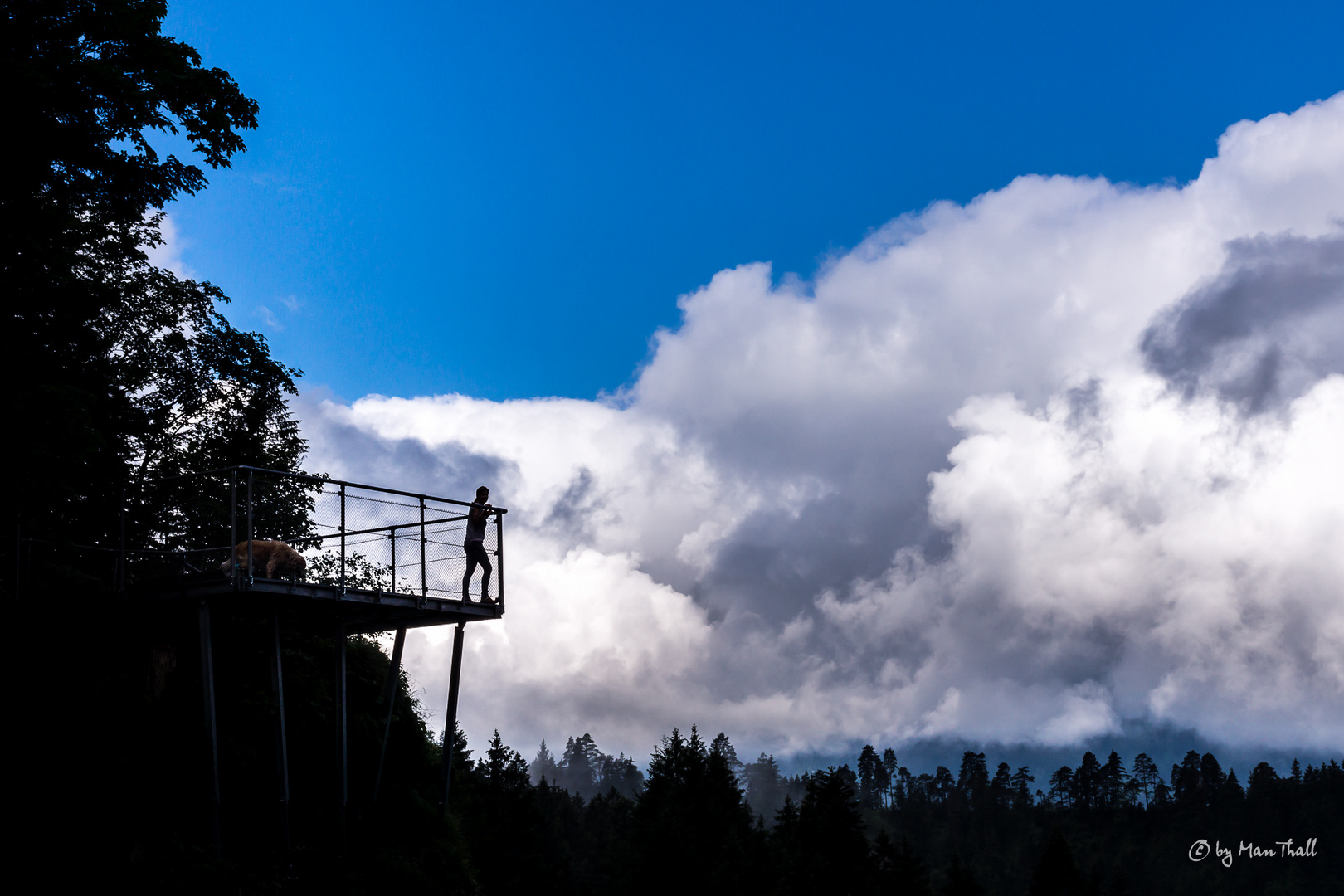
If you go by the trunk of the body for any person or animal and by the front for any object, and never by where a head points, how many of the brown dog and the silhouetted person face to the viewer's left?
1

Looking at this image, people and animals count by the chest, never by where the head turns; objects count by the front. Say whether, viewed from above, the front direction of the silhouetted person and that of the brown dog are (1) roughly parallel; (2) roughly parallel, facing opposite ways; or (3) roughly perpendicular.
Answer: roughly parallel, facing opposite ways

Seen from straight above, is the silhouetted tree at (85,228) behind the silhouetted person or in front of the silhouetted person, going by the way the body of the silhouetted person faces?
behind

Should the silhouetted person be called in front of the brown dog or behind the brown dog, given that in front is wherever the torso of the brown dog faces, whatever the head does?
behind

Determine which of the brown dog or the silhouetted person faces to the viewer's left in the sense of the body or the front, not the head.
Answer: the brown dog

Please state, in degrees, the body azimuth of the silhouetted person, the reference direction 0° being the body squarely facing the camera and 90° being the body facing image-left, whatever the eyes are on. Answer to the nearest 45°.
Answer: approximately 270°

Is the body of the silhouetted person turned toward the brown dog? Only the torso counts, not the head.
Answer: no

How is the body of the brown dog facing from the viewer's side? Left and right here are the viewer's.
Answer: facing to the left of the viewer
